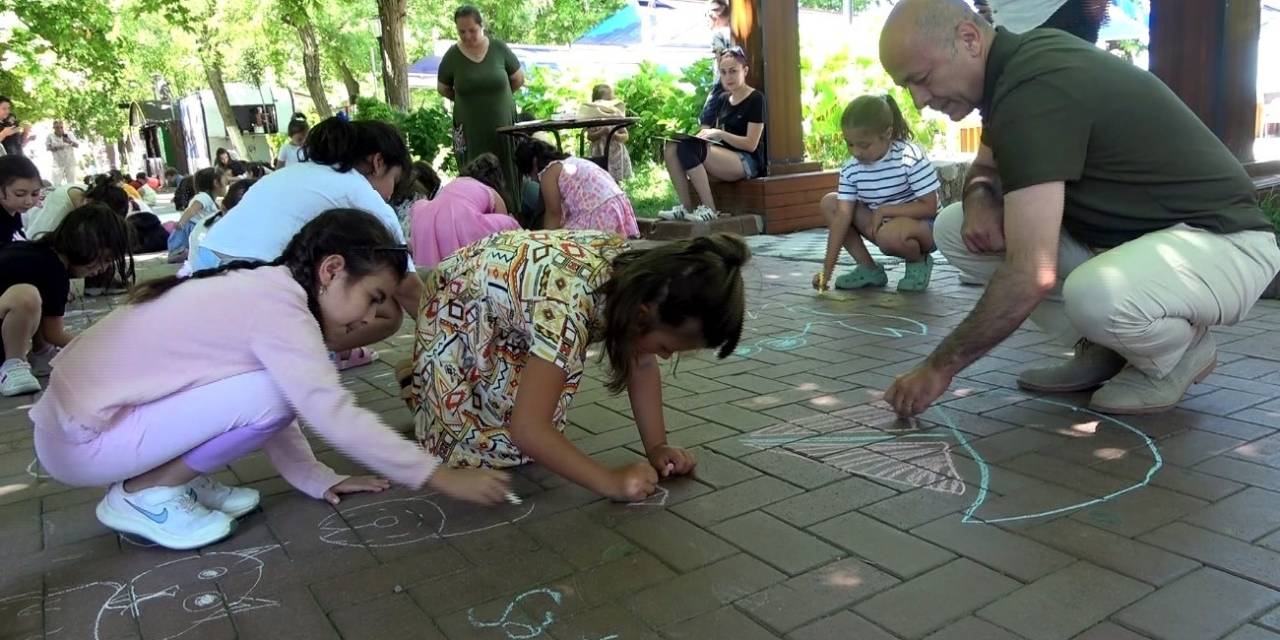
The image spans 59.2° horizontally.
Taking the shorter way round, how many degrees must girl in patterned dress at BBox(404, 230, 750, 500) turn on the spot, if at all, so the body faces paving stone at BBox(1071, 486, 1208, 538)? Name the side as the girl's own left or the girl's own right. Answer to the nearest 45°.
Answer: approximately 45° to the girl's own left

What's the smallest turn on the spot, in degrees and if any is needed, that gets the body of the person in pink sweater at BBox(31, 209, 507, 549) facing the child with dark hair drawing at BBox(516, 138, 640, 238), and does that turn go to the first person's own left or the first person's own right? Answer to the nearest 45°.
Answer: approximately 45° to the first person's own left

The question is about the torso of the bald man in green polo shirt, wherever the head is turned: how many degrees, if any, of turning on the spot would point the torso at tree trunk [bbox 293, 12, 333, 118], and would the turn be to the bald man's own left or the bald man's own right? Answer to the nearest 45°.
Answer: approximately 45° to the bald man's own right

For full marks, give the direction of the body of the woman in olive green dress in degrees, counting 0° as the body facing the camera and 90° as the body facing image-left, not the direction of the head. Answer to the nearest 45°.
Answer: approximately 0°

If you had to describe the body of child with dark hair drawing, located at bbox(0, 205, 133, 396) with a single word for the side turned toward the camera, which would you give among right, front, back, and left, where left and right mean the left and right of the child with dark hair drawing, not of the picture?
right

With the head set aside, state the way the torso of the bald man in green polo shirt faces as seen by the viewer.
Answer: to the viewer's left

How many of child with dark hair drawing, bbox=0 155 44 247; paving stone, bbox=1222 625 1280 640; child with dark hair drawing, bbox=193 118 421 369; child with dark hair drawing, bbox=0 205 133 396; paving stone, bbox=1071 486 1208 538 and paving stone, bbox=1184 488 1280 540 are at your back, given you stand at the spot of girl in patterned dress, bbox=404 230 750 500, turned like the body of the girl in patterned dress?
3

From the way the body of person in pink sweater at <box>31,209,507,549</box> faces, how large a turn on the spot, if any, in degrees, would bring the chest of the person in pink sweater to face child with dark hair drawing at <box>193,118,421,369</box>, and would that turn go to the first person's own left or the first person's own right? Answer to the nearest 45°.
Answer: approximately 90° to the first person's own left

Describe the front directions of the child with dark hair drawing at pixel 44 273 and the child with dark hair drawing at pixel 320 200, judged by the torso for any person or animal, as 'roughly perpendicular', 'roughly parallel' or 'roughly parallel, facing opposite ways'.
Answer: roughly parallel

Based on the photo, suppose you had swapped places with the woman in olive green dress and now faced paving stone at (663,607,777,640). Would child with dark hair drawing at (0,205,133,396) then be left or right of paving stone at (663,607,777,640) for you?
right

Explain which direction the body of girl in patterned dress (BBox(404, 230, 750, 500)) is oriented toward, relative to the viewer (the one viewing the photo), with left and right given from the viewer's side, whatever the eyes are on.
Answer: facing the viewer and to the right of the viewer

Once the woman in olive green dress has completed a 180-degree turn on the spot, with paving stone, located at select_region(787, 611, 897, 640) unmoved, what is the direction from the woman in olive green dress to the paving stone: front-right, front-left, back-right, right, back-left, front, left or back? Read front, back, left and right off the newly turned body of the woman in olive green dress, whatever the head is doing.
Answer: back

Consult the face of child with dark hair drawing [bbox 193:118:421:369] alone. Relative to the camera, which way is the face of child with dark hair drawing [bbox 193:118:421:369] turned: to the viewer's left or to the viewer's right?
to the viewer's right

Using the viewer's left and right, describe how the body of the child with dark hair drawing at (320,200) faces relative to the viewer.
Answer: facing to the right of the viewer

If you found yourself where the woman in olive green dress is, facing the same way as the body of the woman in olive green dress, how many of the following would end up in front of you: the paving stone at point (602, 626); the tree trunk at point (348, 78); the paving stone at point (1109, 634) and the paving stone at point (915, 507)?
3

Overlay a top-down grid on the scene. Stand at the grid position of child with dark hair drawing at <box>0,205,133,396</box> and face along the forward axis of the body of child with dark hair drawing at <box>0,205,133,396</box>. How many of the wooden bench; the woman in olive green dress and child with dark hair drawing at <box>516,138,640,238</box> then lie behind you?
0

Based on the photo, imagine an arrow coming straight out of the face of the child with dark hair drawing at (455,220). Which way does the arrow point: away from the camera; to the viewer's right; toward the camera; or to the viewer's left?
away from the camera
